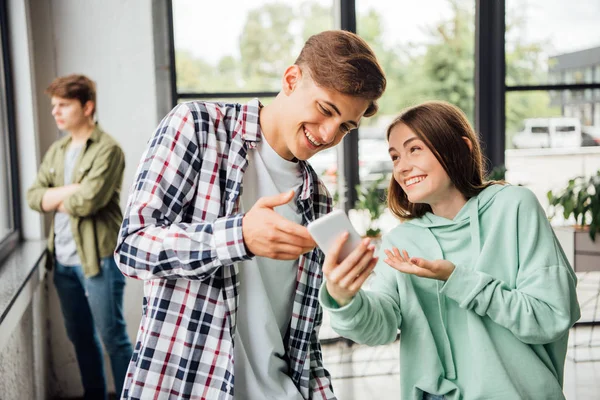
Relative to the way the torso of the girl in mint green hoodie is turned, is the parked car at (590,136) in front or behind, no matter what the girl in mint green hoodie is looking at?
behind

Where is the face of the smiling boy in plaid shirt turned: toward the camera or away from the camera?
toward the camera

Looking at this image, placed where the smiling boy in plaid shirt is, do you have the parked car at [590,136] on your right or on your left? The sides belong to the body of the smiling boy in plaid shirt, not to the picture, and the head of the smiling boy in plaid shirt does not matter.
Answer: on your left

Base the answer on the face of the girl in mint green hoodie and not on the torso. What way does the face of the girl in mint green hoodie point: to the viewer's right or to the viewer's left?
to the viewer's left

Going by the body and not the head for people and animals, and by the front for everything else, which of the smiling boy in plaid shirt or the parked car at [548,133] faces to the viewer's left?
the parked car

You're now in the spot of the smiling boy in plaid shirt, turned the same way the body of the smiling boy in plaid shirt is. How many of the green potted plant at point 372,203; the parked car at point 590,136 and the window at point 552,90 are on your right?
0

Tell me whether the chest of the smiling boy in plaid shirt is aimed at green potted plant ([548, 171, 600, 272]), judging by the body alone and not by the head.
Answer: no

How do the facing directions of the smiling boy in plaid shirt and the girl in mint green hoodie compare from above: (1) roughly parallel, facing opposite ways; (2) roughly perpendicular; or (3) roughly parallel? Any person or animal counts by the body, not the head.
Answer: roughly perpendicular

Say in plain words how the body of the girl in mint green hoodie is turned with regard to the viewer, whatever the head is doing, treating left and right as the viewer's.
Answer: facing the viewer and to the left of the viewer

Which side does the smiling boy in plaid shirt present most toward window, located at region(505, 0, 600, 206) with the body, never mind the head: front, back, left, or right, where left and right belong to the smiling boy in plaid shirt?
left

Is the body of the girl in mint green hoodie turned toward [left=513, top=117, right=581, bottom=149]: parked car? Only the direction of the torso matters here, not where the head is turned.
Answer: no

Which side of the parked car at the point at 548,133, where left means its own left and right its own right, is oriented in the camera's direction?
left

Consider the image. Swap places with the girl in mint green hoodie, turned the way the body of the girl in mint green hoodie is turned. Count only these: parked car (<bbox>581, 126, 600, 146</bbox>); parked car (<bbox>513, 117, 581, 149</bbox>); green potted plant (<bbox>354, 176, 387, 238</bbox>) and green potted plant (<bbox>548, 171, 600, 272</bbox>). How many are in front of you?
0

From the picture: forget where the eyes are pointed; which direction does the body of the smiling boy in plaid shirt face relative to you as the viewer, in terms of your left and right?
facing the viewer and to the right of the viewer
